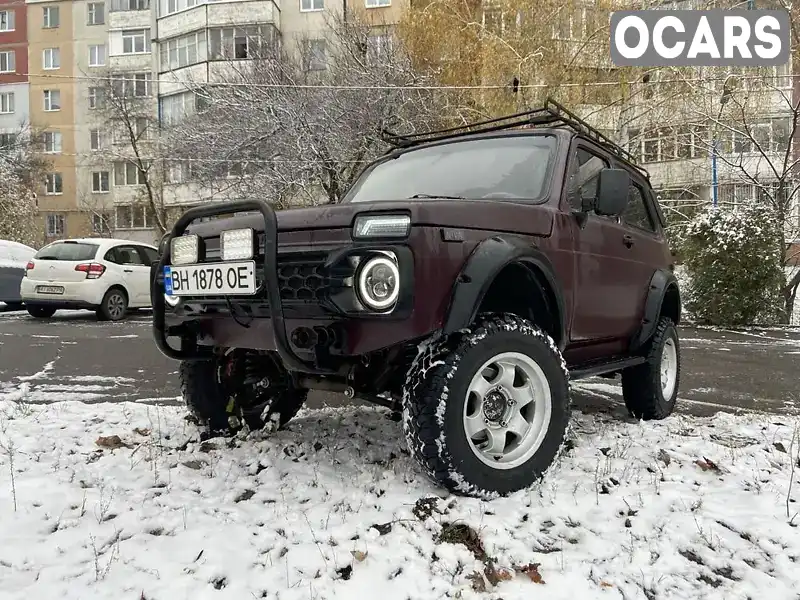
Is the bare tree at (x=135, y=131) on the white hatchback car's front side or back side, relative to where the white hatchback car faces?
on the front side

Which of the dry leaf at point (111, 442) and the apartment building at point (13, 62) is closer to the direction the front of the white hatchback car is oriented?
the apartment building

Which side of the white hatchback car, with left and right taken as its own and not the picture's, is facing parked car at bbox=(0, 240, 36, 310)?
left

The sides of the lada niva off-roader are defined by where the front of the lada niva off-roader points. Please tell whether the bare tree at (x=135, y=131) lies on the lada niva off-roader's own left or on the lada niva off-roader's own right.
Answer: on the lada niva off-roader's own right

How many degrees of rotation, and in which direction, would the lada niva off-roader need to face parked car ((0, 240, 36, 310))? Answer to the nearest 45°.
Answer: approximately 90° to its right

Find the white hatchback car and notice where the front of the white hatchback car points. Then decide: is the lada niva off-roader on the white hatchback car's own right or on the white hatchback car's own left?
on the white hatchback car's own right

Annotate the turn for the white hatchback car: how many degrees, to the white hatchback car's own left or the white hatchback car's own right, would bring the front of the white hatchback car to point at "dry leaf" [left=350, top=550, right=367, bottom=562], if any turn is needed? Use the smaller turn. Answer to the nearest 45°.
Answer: approximately 135° to the white hatchback car's own right

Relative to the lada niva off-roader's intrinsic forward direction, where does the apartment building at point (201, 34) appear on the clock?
The apartment building is roughly at 4 o'clock from the lada niva off-roader.

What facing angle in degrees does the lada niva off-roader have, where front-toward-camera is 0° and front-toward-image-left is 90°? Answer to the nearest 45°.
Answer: approximately 45°

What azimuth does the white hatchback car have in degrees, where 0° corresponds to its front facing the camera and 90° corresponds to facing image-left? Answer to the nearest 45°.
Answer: approximately 225°
